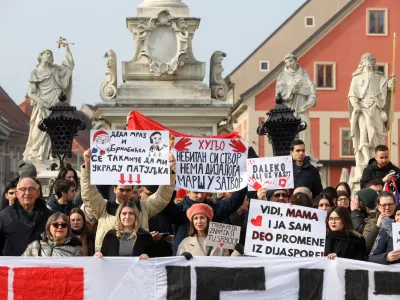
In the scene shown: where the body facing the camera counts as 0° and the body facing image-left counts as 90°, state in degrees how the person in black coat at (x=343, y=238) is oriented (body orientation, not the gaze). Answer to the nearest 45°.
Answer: approximately 45°
